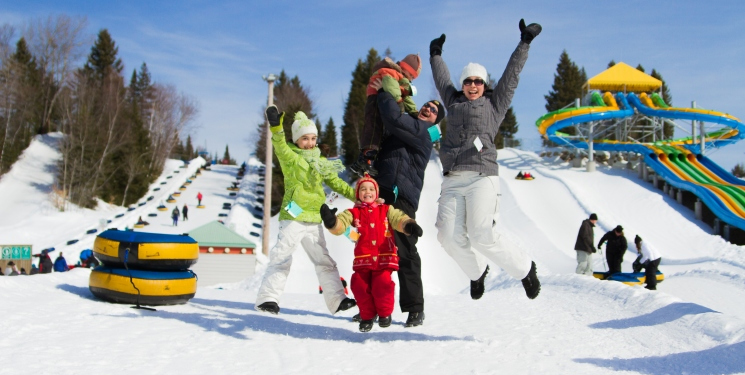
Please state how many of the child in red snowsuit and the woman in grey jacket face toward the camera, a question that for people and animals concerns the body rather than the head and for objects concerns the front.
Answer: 2

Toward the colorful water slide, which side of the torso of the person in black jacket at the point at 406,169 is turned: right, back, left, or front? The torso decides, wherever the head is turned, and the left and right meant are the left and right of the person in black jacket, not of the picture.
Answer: back

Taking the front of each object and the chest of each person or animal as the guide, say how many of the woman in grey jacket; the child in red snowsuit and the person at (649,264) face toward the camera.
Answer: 2

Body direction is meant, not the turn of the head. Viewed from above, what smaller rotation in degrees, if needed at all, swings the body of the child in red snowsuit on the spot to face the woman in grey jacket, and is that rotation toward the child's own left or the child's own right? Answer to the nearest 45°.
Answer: approximately 90° to the child's own left

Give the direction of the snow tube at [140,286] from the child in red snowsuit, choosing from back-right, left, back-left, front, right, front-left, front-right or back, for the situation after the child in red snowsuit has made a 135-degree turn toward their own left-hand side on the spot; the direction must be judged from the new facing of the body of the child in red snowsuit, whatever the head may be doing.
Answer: left

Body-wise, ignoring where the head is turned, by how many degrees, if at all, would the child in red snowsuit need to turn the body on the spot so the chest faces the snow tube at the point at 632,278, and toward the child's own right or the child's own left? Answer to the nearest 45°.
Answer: approximately 135° to the child's own left

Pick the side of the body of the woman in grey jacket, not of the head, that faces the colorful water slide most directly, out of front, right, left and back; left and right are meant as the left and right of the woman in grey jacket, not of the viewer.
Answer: back

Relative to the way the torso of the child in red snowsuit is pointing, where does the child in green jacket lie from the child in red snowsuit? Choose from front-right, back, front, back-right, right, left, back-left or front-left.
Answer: back-right
